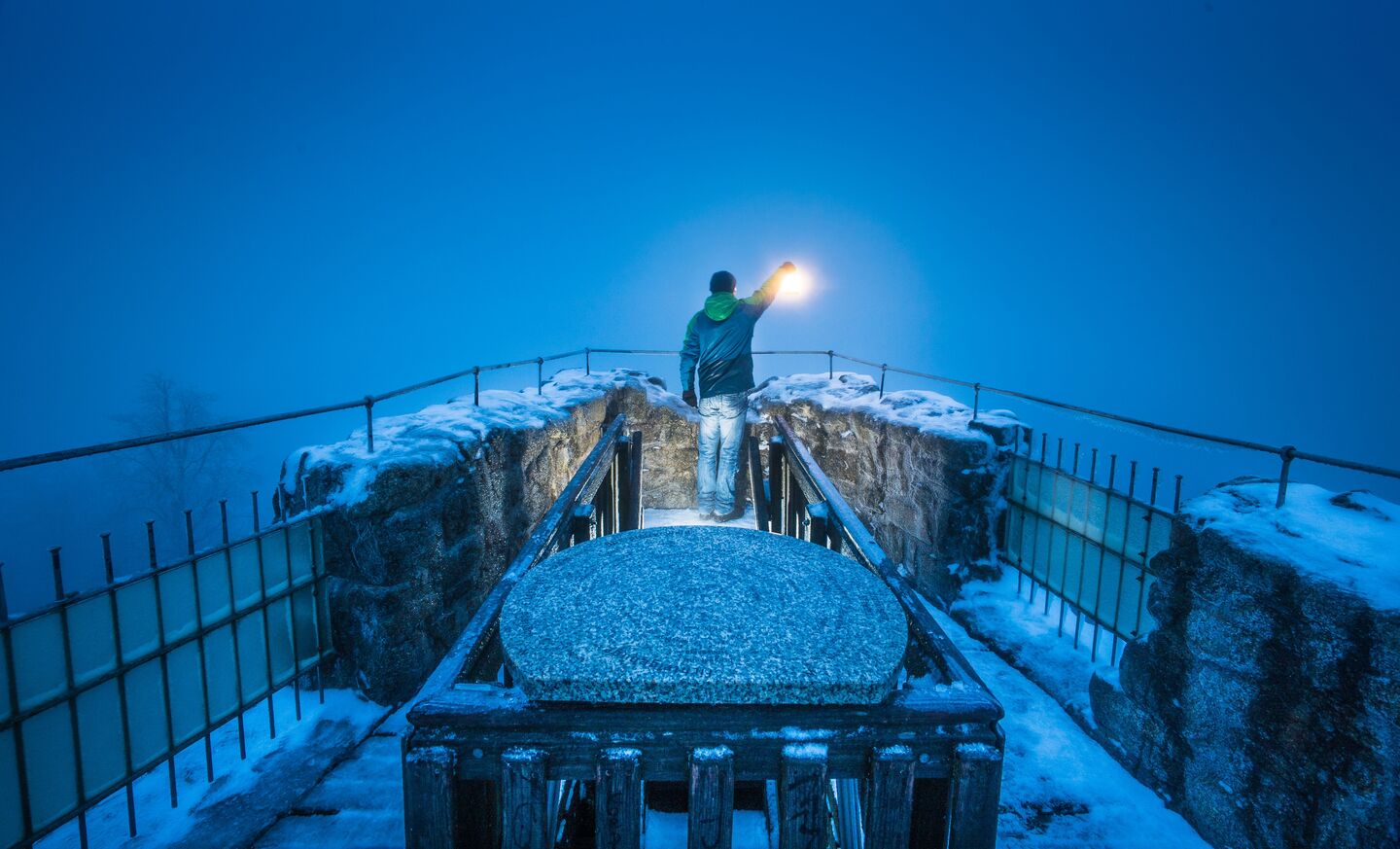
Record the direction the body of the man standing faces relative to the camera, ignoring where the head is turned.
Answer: away from the camera

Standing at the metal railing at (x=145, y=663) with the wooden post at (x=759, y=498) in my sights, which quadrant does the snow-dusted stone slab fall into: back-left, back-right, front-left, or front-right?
front-right

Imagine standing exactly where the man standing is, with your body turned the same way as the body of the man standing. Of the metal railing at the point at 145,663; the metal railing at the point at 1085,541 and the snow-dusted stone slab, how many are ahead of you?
0

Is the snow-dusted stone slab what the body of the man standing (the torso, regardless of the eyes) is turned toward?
no

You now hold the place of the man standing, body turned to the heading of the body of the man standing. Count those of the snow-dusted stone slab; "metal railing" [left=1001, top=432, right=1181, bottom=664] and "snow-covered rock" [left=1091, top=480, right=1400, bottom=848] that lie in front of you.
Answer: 0

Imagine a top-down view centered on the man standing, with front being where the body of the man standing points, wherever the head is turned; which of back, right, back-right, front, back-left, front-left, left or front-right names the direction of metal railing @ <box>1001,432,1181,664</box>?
back-right

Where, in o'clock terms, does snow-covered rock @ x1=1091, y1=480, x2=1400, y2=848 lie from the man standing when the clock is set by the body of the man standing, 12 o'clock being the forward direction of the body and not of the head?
The snow-covered rock is roughly at 5 o'clock from the man standing.

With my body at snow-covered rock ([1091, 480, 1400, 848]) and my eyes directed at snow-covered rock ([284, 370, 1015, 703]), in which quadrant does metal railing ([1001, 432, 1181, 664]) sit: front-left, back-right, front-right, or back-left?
front-right

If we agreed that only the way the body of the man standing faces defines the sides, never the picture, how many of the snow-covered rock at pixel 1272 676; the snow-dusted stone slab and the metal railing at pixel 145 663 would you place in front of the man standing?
0

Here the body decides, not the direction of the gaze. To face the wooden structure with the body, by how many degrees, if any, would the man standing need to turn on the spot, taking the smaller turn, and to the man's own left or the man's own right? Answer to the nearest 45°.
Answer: approximately 180°
